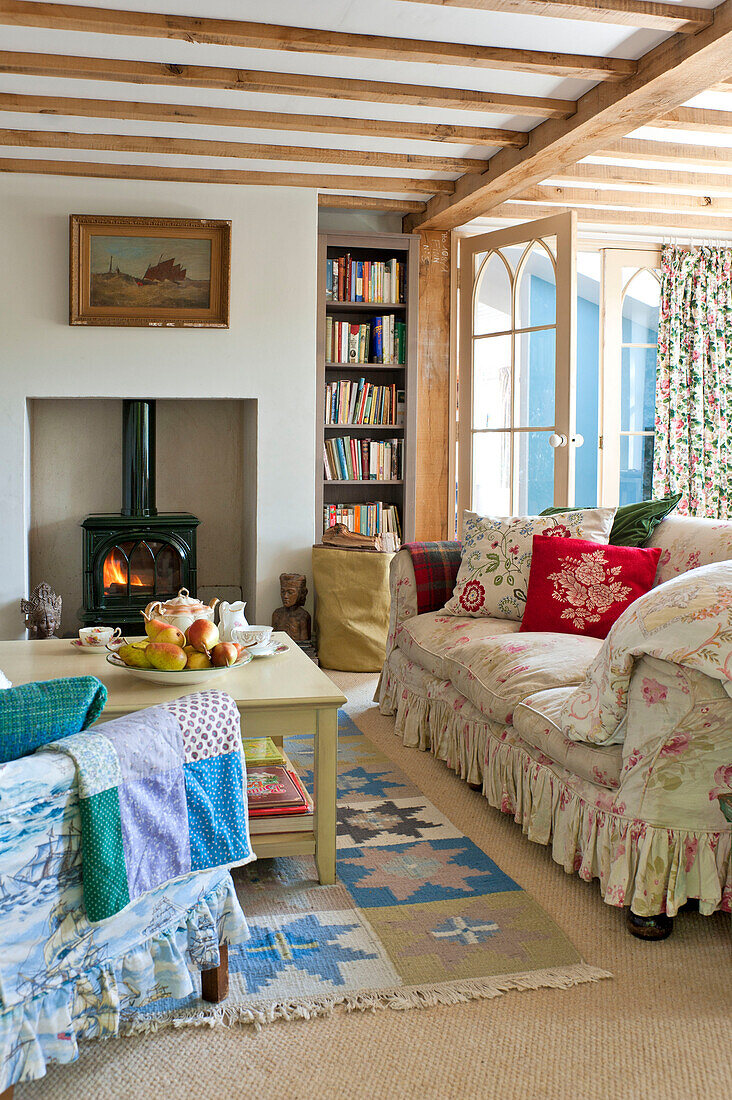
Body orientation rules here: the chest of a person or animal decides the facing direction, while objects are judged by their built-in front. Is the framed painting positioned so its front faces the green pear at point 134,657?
yes

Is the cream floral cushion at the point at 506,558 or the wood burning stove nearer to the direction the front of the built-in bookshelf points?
the cream floral cushion

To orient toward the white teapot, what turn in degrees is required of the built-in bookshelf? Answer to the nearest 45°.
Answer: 0° — it already faces it

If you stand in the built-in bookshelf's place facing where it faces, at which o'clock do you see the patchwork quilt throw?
The patchwork quilt throw is roughly at 12 o'clock from the built-in bookshelf.

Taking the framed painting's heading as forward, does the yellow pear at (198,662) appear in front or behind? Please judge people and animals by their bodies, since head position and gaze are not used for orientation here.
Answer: in front

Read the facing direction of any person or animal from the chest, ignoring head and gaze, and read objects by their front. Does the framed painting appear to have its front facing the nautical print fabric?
yes

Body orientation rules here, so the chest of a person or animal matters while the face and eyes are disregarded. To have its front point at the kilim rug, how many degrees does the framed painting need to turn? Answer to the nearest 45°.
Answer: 0° — it already faces it

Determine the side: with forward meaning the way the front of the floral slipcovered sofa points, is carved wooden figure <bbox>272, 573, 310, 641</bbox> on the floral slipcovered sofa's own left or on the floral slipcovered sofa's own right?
on the floral slipcovered sofa's own right

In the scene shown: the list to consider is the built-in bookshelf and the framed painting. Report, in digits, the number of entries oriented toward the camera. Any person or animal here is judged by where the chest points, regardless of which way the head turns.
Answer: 2

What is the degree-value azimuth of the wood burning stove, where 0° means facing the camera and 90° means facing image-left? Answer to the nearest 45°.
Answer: approximately 0°
